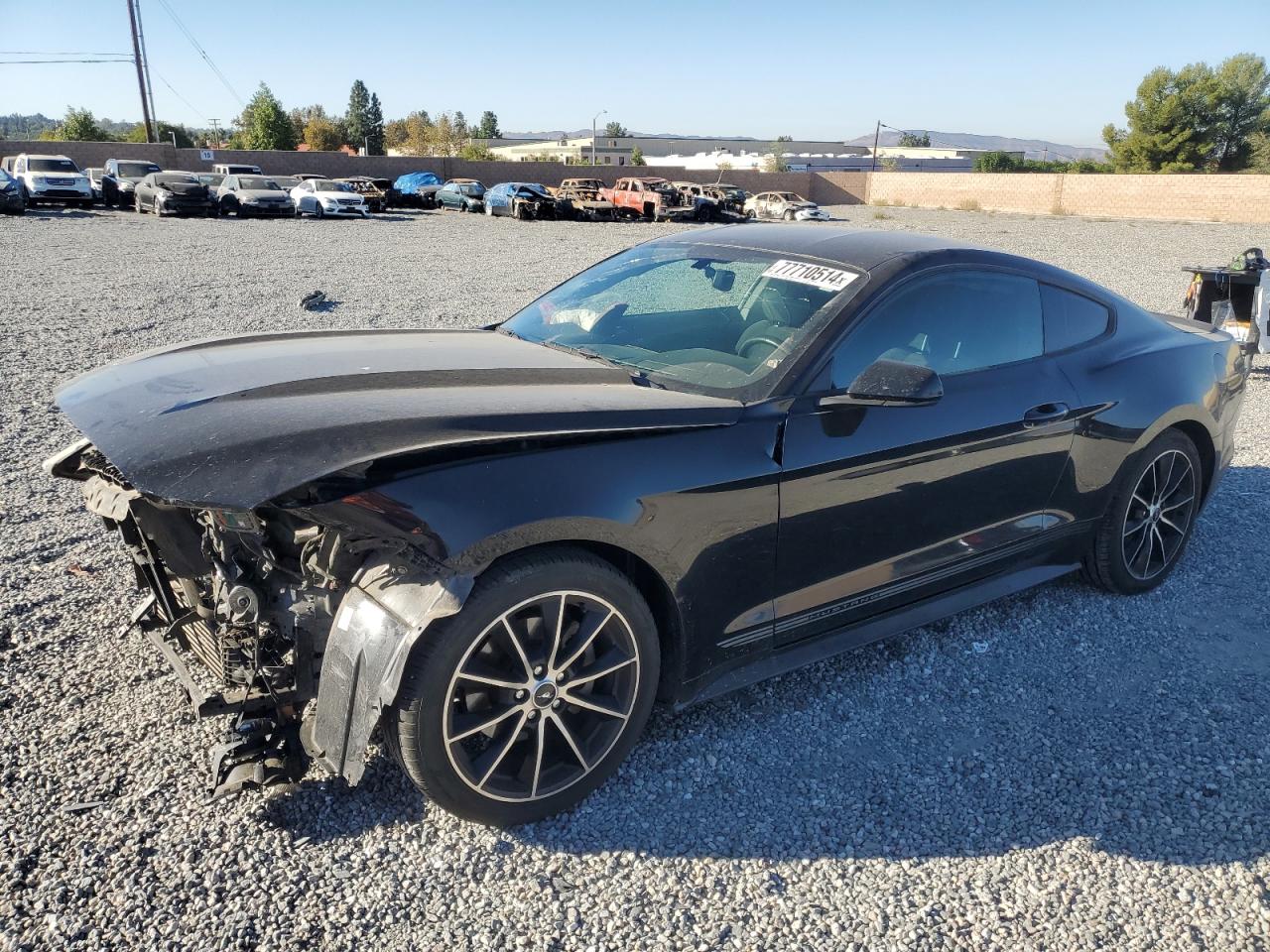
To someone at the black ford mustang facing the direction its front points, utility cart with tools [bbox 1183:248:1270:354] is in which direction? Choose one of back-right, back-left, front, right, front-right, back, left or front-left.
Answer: back

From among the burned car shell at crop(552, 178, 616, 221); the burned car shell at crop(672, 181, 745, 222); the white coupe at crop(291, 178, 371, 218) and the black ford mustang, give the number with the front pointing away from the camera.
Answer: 0

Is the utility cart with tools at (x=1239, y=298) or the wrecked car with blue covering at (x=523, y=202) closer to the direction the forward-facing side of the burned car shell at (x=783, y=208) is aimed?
the utility cart with tools

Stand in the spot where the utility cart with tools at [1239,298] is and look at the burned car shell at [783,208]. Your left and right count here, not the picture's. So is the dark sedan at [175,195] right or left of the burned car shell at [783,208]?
left

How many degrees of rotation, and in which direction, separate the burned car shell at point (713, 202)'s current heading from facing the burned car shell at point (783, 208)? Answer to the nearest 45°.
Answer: approximately 90° to its left

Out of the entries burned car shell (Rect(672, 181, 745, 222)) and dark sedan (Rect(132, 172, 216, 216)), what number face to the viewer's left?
0

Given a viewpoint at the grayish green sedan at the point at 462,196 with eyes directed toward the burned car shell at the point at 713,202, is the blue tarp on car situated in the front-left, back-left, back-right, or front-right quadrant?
back-left

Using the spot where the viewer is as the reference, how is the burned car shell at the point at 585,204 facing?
facing the viewer and to the right of the viewer

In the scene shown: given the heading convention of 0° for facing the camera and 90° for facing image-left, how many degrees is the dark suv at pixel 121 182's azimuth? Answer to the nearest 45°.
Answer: approximately 315°

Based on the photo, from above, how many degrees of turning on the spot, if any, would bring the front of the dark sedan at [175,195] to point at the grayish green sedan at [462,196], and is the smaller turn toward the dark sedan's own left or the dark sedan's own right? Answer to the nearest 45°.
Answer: approximately 90° to the dark sedan's own left

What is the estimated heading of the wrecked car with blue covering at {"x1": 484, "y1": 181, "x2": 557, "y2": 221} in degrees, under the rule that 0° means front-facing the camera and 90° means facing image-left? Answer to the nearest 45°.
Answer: approximately 315°

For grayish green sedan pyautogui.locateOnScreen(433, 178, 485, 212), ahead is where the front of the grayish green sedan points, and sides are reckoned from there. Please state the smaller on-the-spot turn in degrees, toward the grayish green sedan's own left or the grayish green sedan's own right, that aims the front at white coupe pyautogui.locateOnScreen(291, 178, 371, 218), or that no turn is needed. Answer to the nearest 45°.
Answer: approximately 90° to the grayish green sedan's own right

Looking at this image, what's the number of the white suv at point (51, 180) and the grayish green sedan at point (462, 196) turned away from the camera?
0

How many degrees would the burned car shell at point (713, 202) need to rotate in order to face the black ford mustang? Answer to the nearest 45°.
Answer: approximately 45° to its right

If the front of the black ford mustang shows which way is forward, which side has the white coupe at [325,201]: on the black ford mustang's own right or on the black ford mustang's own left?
on the black ford mustang's own right

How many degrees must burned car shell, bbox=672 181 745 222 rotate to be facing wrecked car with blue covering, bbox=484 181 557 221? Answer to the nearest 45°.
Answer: approximately 135° to its right

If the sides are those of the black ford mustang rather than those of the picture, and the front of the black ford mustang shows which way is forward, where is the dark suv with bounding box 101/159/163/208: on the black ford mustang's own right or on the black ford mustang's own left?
on the black ford mustang's own right

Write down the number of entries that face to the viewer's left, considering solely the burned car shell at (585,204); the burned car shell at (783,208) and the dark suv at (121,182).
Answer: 0
